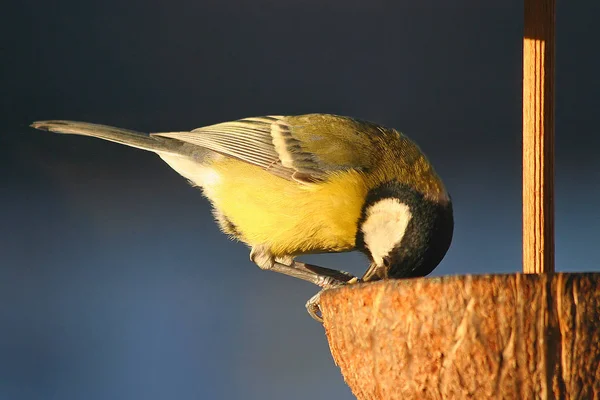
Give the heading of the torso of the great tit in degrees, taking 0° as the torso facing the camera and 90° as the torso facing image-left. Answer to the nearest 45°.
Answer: approximately 270°
